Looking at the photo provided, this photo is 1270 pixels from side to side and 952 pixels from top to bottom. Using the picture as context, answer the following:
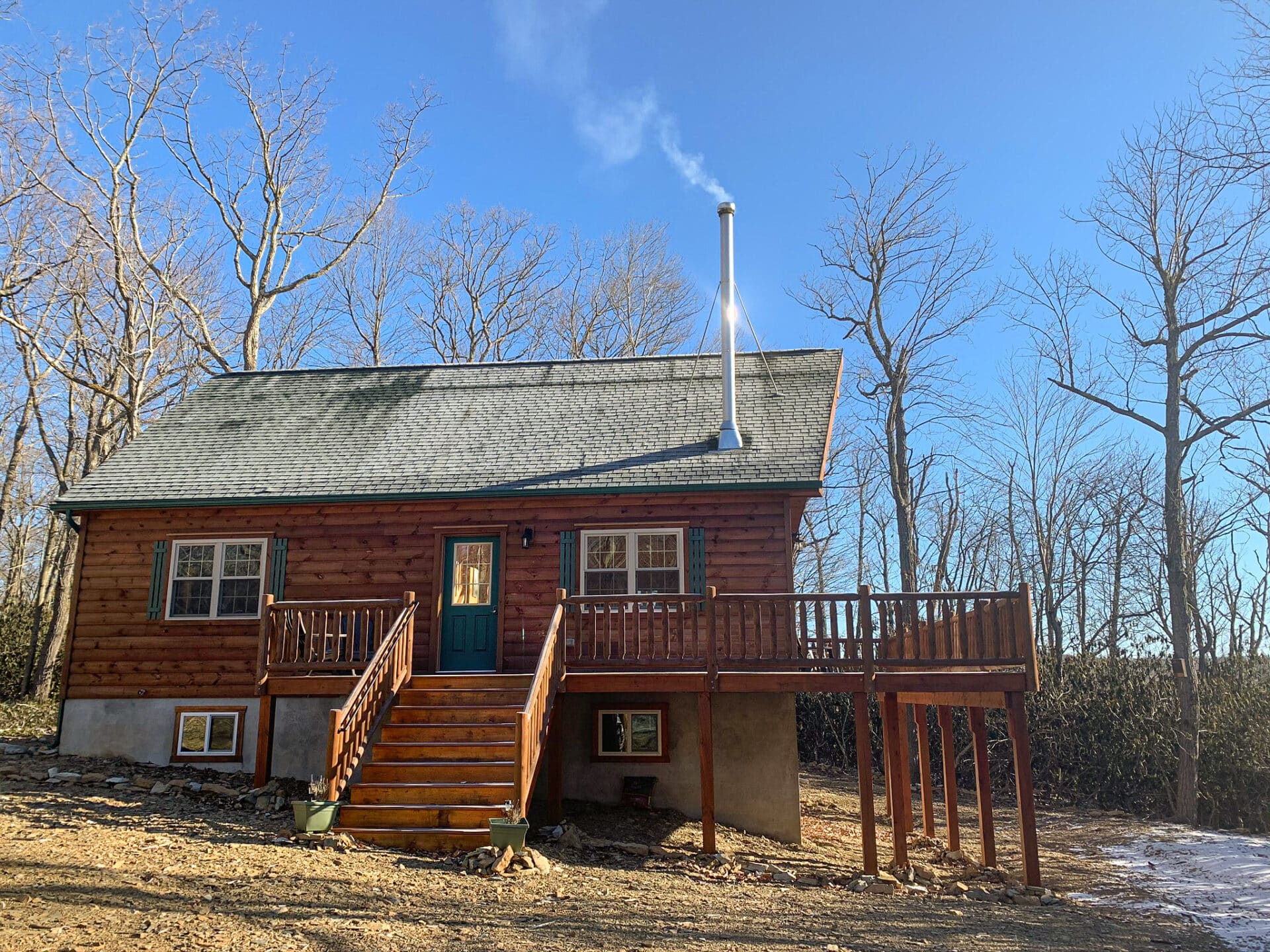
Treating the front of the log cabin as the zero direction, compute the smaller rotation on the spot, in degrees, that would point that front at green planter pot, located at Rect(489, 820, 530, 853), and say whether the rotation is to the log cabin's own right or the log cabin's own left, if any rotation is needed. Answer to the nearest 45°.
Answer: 0° — it already faces it

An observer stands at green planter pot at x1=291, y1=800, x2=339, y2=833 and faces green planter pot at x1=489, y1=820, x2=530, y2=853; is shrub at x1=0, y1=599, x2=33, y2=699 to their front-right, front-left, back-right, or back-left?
back-left

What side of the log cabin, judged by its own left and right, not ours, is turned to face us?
front

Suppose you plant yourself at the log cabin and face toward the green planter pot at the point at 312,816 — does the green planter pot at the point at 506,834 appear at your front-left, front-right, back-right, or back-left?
front-left

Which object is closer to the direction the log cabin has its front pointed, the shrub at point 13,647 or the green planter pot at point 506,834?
the green planter pot

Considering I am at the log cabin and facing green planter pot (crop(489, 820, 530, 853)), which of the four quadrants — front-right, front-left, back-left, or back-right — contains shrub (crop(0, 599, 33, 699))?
back-right

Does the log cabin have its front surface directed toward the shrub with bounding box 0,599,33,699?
no

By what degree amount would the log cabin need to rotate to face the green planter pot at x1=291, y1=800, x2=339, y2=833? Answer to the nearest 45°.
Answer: approximately 45° to its right
